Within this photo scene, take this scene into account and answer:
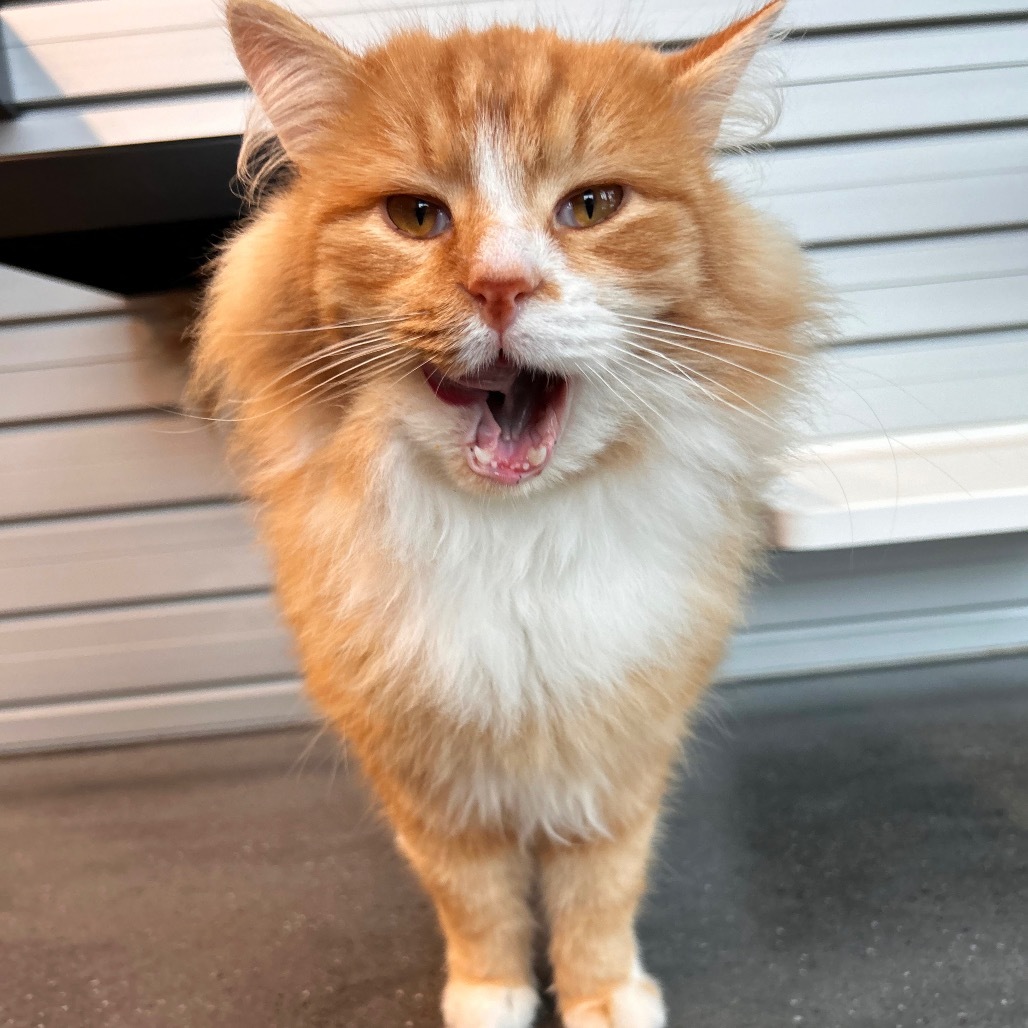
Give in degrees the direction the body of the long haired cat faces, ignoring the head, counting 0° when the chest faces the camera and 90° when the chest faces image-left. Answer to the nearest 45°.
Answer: approximately 0°
